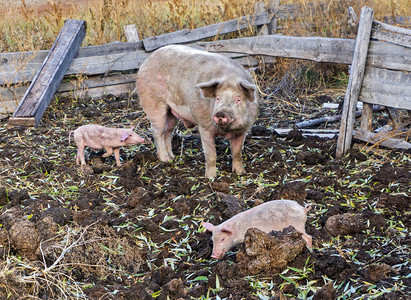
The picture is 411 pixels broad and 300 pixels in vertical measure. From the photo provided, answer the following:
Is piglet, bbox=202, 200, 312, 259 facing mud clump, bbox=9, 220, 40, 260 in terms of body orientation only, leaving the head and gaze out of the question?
yes

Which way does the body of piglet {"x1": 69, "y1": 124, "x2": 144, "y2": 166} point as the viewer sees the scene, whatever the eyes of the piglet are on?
to the viewer's right

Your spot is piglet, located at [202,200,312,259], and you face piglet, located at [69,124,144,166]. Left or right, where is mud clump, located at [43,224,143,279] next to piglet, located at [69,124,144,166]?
left

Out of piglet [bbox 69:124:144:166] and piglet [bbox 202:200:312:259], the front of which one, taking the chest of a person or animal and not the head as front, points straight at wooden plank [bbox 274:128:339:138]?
piglet [bbox 69:124:144:166]

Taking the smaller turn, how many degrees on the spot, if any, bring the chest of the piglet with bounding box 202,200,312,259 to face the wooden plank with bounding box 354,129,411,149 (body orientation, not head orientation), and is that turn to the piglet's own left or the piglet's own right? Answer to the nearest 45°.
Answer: approximately 135° to the piglet's own right

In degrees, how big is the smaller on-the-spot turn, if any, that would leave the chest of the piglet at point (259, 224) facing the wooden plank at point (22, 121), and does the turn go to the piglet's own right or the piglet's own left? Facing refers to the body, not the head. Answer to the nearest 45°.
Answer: approximately 45° to the piglet's own right

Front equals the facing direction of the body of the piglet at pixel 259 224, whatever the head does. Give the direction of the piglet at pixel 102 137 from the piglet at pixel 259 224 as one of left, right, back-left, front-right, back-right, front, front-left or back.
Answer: front-right

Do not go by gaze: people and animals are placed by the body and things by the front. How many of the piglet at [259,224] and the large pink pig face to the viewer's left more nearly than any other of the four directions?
1

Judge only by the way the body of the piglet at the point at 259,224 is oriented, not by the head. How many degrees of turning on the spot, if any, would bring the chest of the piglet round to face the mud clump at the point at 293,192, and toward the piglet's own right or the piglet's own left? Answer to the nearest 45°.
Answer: approximately 90° to the piglet's own right

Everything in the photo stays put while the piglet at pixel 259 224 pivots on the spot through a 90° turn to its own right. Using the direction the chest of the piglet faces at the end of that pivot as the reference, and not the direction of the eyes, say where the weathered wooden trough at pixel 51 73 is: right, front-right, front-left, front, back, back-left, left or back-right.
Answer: front-left

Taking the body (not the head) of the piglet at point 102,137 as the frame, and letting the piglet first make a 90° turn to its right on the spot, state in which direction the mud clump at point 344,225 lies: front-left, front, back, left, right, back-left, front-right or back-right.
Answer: front-left

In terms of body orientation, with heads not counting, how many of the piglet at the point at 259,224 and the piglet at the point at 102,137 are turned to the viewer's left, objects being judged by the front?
1

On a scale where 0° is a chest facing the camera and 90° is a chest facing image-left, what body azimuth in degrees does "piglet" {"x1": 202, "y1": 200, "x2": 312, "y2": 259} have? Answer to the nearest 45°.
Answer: approximately 90°

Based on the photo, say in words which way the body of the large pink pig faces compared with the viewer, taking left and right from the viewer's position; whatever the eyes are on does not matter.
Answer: facing the viewer and to the right of the viewer

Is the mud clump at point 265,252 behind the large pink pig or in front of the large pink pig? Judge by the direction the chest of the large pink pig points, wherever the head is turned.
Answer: in front

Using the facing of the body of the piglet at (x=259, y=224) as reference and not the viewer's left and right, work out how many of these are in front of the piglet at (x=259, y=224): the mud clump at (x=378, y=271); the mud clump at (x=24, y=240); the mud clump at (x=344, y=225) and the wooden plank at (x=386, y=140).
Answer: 1

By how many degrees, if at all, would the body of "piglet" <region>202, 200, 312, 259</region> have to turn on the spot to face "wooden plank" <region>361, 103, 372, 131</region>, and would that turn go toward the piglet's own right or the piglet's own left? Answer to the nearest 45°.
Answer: approximately 135° to the piglet's own right
